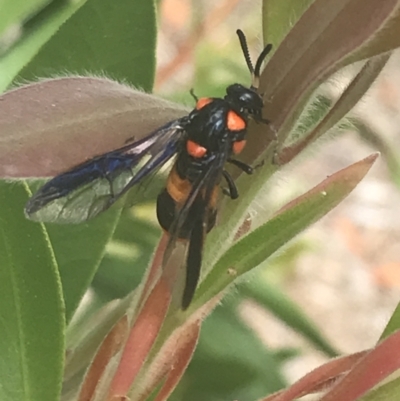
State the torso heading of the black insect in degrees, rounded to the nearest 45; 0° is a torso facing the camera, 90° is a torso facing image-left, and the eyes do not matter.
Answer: approximately 225°
